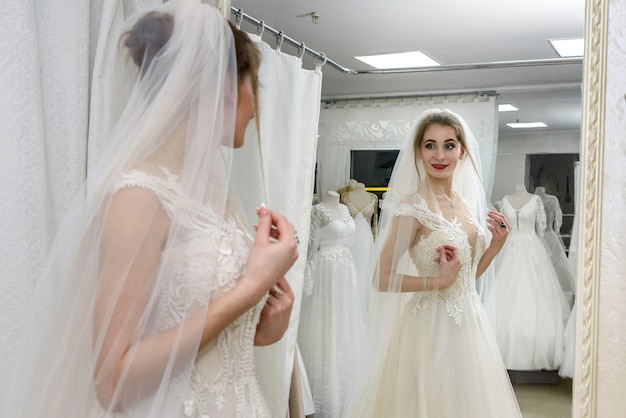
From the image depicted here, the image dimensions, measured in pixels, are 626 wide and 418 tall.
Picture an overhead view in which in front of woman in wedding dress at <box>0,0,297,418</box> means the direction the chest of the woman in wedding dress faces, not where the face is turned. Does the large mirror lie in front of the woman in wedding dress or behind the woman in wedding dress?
in front

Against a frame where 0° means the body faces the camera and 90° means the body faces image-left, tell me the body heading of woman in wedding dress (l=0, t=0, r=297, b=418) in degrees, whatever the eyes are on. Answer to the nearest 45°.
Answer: approximately 270°
